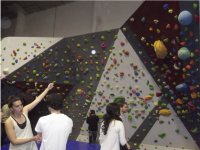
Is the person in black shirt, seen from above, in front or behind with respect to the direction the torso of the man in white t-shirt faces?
in front

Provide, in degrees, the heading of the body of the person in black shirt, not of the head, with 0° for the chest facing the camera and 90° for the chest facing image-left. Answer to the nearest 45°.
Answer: approximately 180°

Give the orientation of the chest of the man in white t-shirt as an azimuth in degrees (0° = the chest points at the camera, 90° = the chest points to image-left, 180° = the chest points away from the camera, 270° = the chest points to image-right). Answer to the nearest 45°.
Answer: approximately 180°

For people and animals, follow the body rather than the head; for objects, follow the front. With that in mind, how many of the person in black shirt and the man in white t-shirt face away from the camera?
2

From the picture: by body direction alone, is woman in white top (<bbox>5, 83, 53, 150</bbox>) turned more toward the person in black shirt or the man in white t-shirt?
the man in white t-shirt

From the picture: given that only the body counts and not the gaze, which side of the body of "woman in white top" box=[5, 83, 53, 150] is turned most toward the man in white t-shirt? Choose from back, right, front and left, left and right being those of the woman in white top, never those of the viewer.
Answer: front

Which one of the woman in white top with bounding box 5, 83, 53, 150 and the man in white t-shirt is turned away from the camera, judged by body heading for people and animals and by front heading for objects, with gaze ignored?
the man in white t-shirt

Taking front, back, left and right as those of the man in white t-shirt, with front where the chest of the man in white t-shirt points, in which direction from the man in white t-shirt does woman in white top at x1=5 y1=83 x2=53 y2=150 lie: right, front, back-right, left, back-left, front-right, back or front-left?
front-left

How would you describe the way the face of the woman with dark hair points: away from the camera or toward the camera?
away from the camera

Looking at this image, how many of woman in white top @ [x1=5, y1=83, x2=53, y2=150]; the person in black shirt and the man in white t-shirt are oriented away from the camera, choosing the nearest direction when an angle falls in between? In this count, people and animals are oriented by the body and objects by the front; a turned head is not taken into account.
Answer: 2

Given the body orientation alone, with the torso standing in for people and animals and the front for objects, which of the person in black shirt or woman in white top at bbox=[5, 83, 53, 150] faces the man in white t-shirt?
the woman in white top
